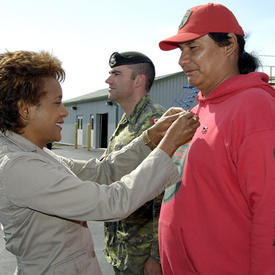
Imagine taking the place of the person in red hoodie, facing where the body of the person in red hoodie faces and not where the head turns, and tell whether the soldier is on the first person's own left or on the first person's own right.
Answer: on the first person's own right

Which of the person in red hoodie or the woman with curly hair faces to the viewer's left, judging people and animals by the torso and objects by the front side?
the person in red hoodie

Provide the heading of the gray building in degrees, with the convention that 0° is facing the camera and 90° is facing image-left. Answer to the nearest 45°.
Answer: approximately 45°

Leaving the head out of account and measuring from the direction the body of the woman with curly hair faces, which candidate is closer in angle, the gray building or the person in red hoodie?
the person in red hoodie

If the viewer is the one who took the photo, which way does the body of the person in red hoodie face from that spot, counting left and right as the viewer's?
facing to the left of the viewer

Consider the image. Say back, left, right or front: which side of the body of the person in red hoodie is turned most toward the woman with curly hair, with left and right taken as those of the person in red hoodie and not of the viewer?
front

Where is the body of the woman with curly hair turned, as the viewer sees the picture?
to the viewer's right

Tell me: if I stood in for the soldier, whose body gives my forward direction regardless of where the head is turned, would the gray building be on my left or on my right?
on my right

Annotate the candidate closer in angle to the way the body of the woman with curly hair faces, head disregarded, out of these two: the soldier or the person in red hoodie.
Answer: the person in red hoodie

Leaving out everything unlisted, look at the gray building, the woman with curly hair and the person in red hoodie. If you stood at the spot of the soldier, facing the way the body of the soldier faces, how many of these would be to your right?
1

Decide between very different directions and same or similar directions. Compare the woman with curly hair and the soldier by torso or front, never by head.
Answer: very different directions

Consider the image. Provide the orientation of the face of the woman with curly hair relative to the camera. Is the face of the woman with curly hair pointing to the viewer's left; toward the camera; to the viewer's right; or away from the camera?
to the viewer's right

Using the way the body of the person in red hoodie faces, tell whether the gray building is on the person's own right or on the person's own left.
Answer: on the person's own right
